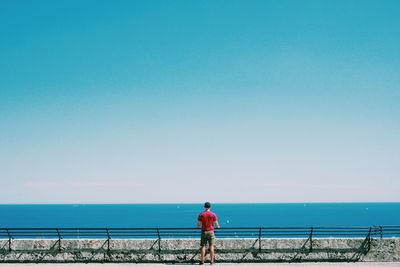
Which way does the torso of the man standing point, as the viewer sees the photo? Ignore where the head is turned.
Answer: away from the camera
